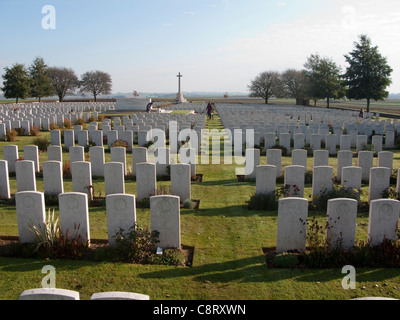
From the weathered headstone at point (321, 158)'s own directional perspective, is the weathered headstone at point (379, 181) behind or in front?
in front

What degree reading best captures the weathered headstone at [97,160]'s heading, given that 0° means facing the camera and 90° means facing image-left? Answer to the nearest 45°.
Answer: approximately 0°

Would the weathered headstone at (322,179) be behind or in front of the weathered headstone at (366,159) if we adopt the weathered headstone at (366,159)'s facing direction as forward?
in front

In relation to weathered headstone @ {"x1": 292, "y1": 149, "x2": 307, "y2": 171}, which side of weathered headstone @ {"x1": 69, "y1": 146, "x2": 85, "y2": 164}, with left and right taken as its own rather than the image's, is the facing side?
left

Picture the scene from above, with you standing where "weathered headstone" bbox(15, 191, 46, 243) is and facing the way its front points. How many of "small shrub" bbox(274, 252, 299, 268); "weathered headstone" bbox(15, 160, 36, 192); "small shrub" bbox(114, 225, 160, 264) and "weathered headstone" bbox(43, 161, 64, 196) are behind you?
2

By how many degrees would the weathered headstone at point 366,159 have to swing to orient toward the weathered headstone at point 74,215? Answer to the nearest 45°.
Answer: approximately 45° to its right

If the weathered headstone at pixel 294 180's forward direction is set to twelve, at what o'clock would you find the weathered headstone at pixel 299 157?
the weathered headstone at pixel 299 157 is roughly at 6 o'clock from the weathered headstone at pixel 294 180.

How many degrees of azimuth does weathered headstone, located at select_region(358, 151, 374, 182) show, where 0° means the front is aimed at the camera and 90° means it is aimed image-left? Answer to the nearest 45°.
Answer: approximately 0°

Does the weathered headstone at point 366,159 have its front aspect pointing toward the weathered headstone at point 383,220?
yes

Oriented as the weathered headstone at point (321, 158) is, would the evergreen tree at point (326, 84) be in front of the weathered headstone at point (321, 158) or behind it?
behind

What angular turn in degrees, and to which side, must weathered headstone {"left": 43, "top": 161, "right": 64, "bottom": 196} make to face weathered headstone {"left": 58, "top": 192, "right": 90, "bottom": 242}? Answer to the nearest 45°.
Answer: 0° — it already faces it
